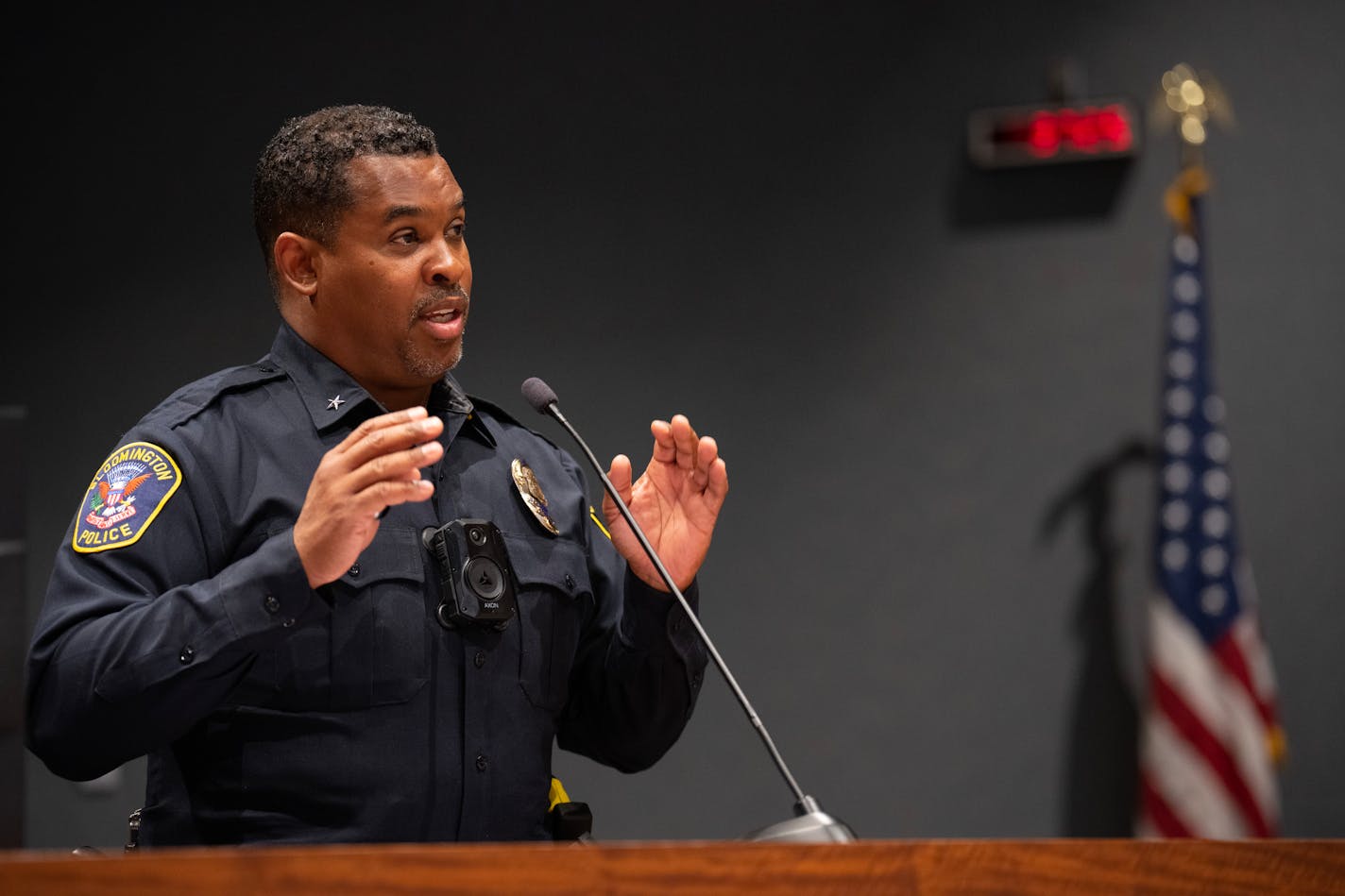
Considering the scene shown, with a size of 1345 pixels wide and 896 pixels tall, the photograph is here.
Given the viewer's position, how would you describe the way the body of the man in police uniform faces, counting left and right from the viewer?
facing the viewer and to the right of the viewer

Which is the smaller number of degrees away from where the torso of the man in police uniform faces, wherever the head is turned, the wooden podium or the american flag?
the wooden podium

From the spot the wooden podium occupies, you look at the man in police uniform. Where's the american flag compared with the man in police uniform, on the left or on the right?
right

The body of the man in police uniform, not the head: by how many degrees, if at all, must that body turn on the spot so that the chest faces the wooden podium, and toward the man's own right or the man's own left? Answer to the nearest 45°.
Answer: approximately 45° to the man's own right

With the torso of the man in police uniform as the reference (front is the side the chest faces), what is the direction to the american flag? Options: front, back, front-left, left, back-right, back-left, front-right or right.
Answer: left
